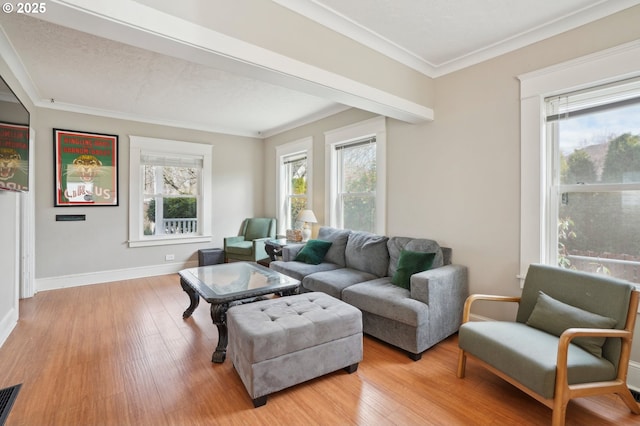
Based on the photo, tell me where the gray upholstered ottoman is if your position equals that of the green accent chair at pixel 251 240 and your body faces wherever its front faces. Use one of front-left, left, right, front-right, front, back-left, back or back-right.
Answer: front-left

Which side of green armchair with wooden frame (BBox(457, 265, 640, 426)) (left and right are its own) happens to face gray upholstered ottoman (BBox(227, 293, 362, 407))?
front

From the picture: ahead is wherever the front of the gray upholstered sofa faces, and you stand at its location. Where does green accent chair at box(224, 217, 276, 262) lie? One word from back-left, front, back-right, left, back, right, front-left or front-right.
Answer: right

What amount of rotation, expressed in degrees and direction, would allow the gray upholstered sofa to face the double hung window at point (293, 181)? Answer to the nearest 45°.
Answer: approximately 90° to its right

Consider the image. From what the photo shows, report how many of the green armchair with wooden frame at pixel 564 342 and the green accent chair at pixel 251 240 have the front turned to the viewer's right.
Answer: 0

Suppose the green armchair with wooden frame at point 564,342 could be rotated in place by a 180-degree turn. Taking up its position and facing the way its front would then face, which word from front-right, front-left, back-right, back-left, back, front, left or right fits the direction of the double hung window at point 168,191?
back-left

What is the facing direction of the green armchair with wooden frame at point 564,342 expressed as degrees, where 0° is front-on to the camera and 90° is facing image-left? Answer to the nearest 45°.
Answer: approximately 45°

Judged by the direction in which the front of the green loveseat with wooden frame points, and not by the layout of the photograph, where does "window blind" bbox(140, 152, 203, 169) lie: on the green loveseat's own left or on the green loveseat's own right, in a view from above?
on the green loveseat's own right

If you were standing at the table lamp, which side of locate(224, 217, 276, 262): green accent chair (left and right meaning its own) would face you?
left

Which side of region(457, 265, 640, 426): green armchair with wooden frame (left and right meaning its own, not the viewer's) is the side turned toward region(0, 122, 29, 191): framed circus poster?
front

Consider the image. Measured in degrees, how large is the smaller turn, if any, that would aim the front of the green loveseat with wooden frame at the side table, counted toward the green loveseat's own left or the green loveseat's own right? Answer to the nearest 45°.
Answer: approximately 45° to the green loveseat's own right

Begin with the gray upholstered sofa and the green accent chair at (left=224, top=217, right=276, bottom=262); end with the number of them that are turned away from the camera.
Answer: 0

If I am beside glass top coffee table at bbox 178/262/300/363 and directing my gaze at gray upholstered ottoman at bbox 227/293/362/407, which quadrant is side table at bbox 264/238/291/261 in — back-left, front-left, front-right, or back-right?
back-left

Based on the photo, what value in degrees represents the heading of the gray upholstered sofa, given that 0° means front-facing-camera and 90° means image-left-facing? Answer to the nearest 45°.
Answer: approximately 45°
